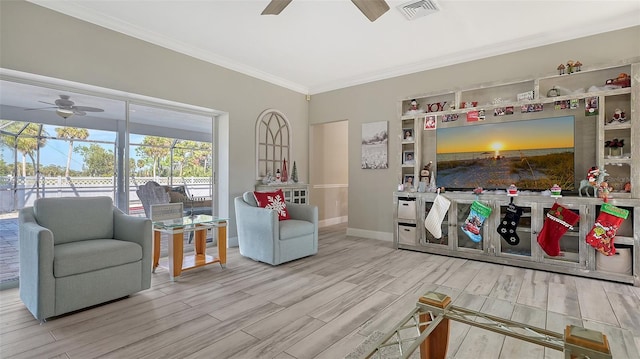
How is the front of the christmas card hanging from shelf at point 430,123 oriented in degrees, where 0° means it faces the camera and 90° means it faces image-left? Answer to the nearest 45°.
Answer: approximately 0°

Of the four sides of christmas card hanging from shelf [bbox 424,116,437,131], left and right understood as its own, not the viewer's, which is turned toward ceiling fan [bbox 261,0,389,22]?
front

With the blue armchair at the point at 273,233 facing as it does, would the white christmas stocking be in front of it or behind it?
in front

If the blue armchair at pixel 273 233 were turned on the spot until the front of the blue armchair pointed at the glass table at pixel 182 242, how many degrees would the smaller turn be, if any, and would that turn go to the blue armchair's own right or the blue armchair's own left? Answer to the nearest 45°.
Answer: approximately 135° to the blue armchair's own right

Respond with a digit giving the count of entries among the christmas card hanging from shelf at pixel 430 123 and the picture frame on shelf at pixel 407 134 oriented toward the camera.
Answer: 2

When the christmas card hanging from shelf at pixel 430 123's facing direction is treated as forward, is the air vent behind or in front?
in front

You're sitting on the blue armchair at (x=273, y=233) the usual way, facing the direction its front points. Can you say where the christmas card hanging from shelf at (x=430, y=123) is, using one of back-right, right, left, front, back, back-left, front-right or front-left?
front-left

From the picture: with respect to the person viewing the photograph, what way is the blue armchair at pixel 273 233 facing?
facing the viewer and to the right of the viewer

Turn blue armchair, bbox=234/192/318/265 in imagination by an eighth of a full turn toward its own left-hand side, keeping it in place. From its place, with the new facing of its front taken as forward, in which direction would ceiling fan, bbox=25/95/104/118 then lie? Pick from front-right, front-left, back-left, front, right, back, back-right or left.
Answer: back
